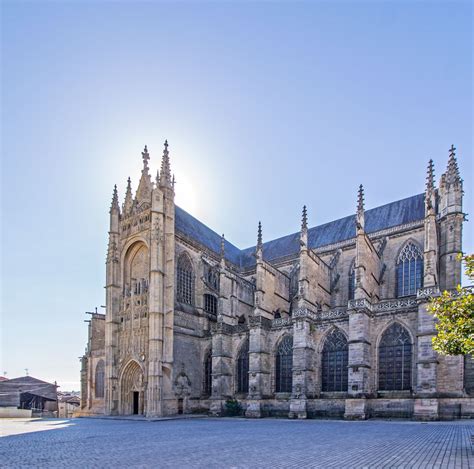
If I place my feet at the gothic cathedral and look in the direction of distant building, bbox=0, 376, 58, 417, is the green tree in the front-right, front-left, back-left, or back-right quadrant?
back-left

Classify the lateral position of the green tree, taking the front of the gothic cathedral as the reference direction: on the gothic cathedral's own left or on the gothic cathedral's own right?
on the gothic cathedral's own left

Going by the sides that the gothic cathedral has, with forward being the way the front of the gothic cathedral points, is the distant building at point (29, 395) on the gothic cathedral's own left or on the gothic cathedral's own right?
on the gothic cathedral's own right

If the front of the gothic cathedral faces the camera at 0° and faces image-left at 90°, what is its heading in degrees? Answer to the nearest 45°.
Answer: approximately 45°
